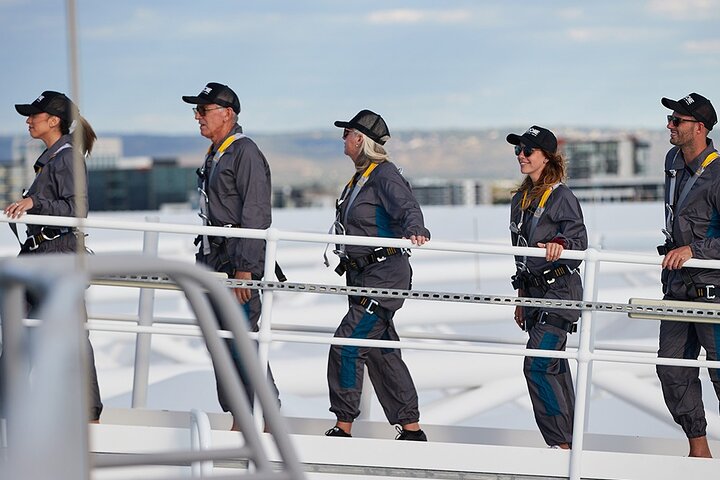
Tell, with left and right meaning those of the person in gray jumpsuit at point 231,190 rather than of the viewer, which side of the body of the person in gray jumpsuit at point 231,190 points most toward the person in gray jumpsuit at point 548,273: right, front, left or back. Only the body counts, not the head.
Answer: back

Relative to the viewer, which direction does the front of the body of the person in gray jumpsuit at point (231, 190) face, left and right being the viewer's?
facing to the left of the viewer

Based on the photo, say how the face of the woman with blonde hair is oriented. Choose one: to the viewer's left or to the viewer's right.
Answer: to the viewer's left

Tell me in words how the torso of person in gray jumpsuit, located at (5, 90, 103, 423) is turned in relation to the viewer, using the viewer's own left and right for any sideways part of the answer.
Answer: facing to the left of the viewer

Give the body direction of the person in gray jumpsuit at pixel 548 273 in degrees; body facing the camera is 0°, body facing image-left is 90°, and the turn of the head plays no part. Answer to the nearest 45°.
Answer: approximately 45°

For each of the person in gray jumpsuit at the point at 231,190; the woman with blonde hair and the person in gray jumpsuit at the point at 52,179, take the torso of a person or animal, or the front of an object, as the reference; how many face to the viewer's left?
3

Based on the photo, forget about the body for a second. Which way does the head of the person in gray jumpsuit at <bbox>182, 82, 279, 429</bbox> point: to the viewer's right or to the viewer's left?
to the viewer's left

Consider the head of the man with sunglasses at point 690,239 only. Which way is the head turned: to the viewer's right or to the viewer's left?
to the viewer's left

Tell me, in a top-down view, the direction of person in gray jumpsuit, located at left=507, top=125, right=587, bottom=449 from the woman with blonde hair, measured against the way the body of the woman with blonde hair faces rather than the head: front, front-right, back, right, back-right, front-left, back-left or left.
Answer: back

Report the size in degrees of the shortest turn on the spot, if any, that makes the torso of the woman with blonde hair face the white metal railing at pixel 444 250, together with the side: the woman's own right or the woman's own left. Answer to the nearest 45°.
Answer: approximately 135° to the woman's own left

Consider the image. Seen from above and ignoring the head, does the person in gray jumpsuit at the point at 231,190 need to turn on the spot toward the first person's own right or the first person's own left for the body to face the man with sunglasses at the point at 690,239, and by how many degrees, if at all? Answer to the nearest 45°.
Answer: approximately 180°

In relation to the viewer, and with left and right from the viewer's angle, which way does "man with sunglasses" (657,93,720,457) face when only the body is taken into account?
facing the viewer and to the left of the viewer

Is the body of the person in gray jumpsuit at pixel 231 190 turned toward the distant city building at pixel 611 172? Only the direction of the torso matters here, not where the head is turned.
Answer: no

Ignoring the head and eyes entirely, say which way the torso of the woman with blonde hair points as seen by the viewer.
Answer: to the viewer's left

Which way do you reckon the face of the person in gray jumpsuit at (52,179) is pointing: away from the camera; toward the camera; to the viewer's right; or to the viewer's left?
to the viewer's left

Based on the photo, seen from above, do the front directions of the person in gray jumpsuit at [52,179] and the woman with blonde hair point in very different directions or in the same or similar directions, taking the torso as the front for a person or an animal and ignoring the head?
same or similar directions
